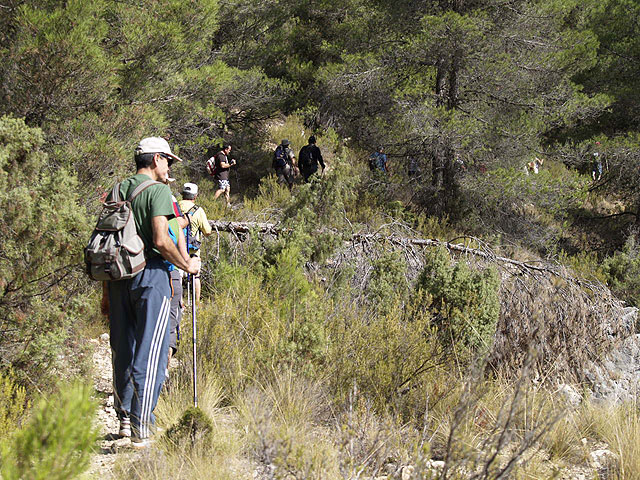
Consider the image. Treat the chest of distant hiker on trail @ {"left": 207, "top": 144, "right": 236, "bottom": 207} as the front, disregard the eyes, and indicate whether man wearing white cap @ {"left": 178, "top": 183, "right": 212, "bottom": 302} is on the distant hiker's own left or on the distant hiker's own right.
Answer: on the distant hiker's own right

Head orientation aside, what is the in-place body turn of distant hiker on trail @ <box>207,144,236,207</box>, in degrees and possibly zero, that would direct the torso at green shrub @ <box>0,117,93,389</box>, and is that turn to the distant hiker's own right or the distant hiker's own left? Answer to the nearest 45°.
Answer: approximately 90° to the distant hiker's own right

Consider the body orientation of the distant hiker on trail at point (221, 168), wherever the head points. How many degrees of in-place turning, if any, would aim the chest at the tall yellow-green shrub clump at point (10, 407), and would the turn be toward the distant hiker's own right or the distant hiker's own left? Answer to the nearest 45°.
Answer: approximately 90° to the distant hiker's own right

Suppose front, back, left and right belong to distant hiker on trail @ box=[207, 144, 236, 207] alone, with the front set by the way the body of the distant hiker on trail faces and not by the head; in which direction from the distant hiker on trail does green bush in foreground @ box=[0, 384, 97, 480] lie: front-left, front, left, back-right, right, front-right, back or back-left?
right
